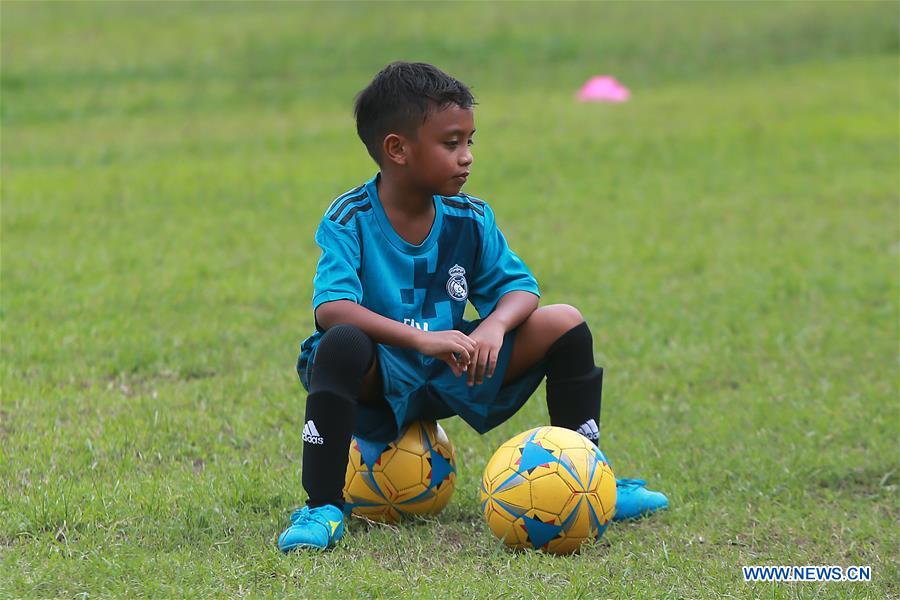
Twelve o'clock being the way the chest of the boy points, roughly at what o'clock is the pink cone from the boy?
The pink cone is roughly at 8 o'clock from the boy.

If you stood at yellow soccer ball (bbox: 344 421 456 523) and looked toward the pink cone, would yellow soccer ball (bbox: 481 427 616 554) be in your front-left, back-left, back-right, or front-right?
back-right

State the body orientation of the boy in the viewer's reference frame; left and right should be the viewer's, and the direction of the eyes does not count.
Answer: facing the viewer and to the right of the viewer
